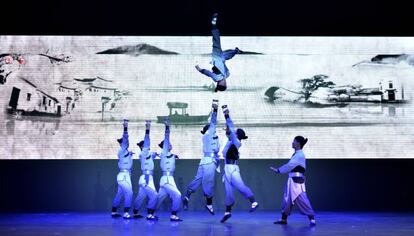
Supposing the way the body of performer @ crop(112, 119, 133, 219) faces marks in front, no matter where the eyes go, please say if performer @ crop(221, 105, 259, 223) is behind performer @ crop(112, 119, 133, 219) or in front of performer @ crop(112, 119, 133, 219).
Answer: in front

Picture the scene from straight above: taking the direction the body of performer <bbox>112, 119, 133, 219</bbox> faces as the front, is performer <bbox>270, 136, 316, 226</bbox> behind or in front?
in front

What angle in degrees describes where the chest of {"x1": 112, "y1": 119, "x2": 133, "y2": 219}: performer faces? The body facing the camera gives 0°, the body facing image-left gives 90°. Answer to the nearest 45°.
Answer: approximately 315°
